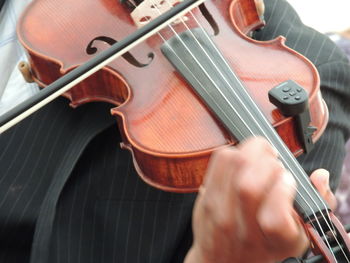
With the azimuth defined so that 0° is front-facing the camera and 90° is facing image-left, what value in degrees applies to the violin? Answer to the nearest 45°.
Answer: approximately 0°
